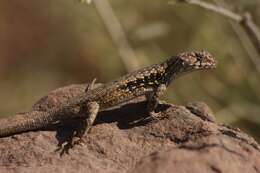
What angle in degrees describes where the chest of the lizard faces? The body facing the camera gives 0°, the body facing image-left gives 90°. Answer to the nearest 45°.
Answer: approximately 270°
